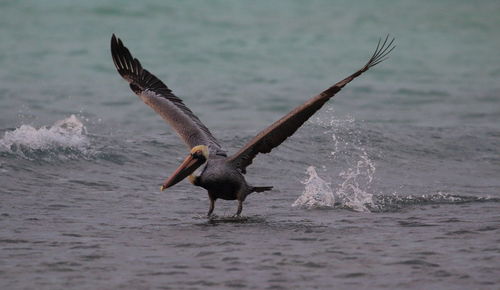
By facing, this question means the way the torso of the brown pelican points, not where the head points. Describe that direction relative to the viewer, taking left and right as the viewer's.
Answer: facing the viewer and to the left of the viewer

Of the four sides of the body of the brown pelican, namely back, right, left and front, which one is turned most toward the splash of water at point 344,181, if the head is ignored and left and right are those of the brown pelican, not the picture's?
back

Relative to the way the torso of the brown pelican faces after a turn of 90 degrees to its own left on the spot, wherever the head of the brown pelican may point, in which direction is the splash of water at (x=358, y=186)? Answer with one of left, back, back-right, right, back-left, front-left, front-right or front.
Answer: left

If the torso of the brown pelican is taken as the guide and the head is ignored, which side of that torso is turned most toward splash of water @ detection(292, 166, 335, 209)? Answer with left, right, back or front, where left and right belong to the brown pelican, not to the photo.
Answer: back
